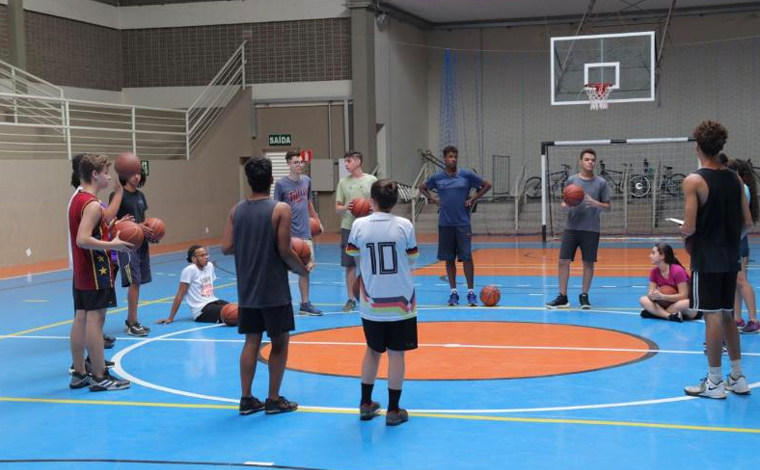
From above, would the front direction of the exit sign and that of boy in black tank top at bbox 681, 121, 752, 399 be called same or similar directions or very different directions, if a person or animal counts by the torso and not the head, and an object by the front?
very different directions

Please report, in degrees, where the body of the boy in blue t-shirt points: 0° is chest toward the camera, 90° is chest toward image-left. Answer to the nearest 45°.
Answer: approximately 0°

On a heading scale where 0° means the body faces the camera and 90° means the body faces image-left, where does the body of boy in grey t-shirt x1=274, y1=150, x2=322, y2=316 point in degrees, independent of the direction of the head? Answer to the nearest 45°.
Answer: approximately 315°

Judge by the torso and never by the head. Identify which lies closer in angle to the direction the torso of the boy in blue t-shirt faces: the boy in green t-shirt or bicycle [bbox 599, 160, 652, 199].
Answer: the boy in green t-shirt

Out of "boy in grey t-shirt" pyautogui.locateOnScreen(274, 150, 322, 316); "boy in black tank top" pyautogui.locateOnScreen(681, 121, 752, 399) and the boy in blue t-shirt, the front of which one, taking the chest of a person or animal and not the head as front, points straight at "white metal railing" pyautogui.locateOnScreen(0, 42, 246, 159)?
the boy in black tank top

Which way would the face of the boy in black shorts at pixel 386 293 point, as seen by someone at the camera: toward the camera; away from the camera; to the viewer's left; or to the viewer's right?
away from the camera

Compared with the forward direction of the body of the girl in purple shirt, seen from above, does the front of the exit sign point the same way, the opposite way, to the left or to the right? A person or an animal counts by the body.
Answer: to the left

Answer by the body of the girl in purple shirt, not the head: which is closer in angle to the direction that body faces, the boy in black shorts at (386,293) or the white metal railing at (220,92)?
the boy in black shorts
